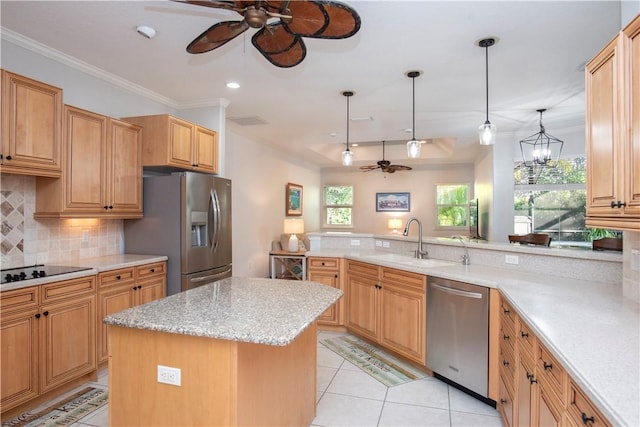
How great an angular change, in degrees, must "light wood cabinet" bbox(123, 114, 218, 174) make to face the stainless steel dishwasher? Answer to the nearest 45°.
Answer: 0° — it already faces it

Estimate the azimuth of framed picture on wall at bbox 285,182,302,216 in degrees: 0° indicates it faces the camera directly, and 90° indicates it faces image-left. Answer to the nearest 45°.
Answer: approximately 315°

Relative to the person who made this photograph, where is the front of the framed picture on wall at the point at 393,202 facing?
facing the viewer

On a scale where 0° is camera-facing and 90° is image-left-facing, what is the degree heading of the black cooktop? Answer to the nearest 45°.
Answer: approximately 315°

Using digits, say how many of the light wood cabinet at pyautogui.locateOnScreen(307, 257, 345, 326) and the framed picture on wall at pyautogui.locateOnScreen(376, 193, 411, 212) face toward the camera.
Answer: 2

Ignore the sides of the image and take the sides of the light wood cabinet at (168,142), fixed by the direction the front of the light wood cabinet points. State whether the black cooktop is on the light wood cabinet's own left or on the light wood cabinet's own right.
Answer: on the light wood cabinet's own right

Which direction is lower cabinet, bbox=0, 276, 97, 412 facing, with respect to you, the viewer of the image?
facing the viewer and to the right of the viewer

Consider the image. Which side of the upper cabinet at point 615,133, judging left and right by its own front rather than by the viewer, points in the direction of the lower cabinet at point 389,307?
right

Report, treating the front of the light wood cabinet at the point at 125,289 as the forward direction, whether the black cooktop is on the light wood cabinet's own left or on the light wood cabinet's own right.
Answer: on the light wood cabinet's own right

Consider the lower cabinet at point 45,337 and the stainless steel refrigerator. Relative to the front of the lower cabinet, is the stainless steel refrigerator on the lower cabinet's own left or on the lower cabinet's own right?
on the lower cabinet's own left

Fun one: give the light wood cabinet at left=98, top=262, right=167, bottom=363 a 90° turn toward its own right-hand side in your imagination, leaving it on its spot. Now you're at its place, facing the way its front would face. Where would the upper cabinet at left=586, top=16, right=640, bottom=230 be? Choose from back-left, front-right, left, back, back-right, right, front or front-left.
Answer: left

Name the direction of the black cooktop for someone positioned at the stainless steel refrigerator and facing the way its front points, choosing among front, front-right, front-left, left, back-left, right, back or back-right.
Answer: right

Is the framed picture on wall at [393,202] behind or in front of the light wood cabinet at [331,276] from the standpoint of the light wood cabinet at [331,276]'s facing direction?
behind

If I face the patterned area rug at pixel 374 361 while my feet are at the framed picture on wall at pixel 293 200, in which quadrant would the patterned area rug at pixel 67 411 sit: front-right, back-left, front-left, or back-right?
front-right

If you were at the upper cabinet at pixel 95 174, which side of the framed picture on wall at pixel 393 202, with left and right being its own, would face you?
front
